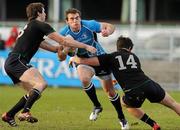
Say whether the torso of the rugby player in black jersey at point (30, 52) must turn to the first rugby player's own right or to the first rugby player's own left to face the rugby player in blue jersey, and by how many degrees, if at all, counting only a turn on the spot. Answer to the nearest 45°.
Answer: approximately 45° to the first rugby player's own left

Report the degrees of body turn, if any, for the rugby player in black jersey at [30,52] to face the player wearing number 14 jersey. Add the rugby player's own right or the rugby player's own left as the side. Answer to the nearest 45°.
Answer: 0° — they already face them

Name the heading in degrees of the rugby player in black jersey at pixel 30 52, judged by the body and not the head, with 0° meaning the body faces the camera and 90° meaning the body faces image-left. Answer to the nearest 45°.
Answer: approximately 270°
